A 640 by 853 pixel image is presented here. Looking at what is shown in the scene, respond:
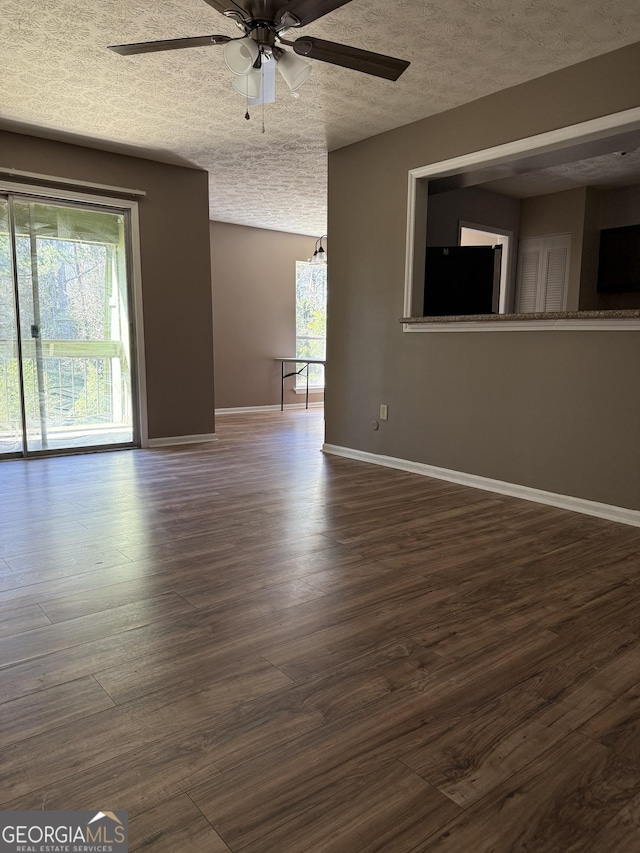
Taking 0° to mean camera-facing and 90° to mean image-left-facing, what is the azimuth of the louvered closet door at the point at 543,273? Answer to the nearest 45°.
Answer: approximately 0°

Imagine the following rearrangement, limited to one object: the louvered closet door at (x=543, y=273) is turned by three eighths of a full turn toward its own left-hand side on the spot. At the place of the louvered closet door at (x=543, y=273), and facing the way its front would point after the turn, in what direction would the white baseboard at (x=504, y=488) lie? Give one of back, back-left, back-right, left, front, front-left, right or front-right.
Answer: back-right

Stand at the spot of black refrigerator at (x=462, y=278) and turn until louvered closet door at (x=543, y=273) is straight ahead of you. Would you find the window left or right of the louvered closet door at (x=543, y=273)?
left

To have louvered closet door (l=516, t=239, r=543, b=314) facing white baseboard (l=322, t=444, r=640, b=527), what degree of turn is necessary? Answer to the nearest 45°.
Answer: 0° — it already faces it

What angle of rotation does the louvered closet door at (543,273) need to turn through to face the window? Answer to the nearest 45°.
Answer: approximately 135° to its right

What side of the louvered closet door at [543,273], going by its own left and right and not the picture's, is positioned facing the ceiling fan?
front

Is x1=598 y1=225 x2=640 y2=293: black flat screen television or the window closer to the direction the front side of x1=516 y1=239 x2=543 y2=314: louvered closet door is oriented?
the black flat screen television

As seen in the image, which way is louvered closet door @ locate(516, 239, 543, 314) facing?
toward the camera

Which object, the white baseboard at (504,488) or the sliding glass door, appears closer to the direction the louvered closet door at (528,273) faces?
the white baseboard

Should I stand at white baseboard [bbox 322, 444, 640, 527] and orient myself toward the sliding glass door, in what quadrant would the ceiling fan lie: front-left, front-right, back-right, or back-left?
front-left

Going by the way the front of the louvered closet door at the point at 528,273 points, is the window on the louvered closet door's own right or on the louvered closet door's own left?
on the louvered closet door's own right

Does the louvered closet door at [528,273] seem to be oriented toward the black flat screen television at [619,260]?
no

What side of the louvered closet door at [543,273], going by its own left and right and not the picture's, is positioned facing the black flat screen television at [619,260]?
left

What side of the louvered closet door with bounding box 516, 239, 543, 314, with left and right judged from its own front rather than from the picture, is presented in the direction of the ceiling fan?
front

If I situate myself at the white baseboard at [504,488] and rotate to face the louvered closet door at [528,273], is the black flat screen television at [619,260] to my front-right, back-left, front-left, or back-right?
front-right

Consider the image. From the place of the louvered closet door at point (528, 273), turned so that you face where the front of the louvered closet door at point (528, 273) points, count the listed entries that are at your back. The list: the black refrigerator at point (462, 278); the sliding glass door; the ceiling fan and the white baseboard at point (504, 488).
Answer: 0
